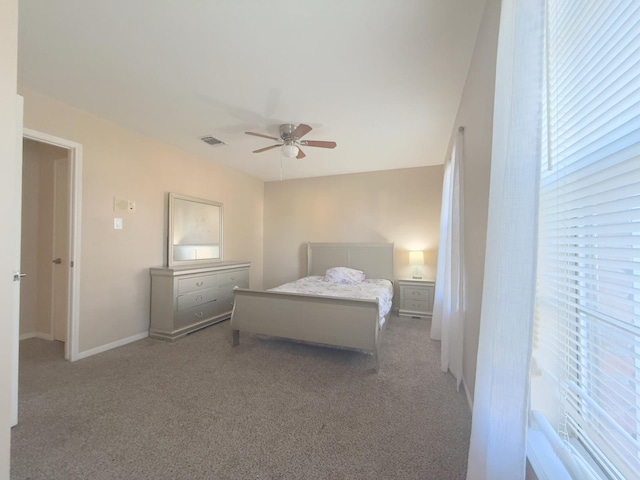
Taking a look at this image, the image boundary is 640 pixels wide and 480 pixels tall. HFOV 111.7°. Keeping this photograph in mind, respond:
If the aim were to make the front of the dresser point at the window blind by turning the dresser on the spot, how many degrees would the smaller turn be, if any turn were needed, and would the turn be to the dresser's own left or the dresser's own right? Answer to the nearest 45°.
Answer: approximately 45° to the dresser's own right

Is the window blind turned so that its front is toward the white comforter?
no

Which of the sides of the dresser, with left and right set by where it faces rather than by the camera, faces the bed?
front

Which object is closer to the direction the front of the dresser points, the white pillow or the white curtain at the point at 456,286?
the white curtain

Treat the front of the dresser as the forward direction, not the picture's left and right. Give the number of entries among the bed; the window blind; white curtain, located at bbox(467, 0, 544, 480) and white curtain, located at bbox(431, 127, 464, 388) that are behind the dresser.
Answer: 0

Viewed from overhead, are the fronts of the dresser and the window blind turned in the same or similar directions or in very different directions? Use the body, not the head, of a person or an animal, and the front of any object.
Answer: very different directions

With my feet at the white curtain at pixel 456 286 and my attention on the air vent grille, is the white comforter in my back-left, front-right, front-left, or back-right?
front-right

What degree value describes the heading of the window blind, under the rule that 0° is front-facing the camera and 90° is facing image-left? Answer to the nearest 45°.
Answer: approximately 45°

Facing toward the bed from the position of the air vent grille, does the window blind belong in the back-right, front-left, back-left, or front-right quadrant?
front-right

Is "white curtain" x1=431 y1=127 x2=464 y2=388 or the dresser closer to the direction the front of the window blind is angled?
the dresser

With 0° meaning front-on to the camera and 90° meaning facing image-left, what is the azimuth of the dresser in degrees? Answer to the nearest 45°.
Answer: approximately 315°

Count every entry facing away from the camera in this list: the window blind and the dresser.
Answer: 0

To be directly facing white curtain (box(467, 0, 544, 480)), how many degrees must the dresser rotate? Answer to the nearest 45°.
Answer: approximately 45° to its right

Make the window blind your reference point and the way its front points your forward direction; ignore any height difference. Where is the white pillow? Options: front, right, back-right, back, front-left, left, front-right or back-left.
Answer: right

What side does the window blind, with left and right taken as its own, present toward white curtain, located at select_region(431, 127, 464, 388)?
right

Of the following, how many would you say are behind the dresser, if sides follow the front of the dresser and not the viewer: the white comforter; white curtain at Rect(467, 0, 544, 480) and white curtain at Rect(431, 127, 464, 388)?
0

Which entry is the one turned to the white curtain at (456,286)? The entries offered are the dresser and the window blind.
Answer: the dresser
